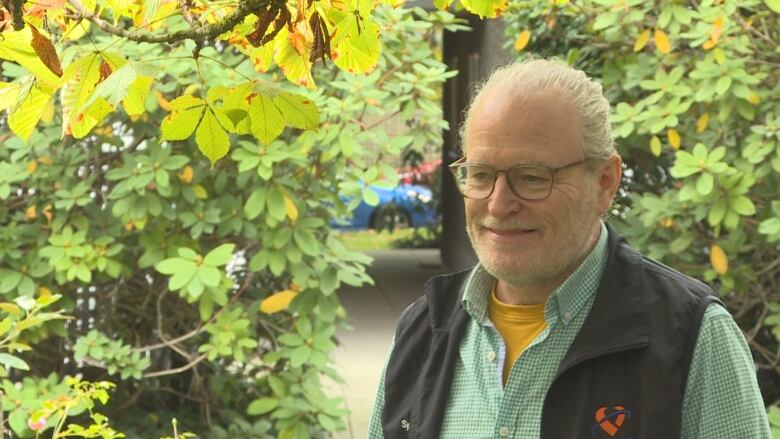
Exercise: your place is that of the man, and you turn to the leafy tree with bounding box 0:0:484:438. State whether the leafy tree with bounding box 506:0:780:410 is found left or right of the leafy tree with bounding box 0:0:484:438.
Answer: right

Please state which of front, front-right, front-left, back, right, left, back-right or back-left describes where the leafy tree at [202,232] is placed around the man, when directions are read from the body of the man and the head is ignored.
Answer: right

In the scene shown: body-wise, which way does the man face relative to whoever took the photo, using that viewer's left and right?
facing the viewer and to the left of the viewer

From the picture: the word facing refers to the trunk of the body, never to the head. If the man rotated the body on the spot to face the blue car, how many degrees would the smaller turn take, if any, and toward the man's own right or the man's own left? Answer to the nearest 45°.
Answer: approximately 135° to the man's own right

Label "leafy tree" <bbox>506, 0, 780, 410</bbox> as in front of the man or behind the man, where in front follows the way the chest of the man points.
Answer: behind
